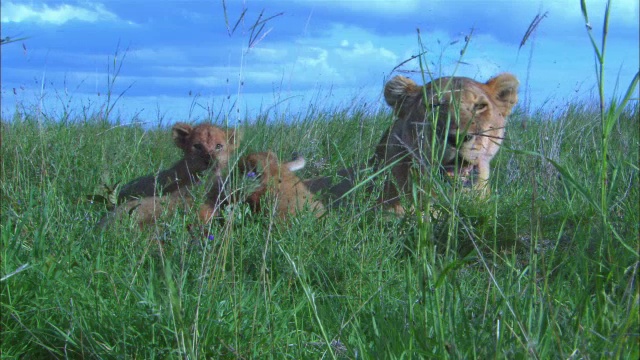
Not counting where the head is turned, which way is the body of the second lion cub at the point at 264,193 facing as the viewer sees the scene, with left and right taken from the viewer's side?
facing to the left of the viewer

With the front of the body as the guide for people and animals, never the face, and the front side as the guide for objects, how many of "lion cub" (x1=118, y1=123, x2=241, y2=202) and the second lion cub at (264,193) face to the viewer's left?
1

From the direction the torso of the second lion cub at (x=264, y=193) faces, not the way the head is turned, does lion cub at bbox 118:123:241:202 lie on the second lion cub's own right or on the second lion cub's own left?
on the second lion cub's own right

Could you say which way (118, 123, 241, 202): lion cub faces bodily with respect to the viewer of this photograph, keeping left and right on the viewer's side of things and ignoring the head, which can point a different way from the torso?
facing the viewer and to the right of the viewer
